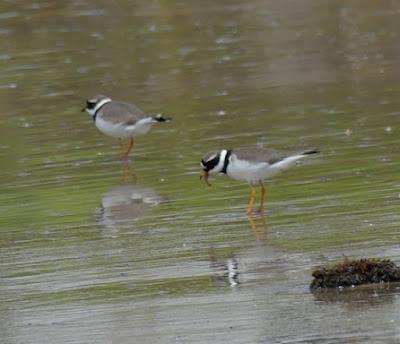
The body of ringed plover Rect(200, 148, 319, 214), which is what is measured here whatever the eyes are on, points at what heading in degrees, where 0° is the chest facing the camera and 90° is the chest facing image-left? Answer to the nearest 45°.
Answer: approximately 90°

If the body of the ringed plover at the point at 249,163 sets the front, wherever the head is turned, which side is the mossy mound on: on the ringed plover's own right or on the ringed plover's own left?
on the ringed plover's own left

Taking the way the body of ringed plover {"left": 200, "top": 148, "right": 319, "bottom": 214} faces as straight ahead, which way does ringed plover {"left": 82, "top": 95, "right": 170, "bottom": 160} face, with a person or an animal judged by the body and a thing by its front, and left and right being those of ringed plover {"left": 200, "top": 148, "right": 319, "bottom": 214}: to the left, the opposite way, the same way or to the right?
the same way

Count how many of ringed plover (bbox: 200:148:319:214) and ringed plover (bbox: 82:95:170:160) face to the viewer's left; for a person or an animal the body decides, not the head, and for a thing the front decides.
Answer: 2

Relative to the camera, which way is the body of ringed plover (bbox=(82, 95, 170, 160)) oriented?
to the viewer's left

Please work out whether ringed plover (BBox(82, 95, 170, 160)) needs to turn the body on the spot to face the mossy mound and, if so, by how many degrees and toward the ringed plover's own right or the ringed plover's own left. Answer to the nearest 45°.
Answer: approximately 90° to the ringed plover's own left
